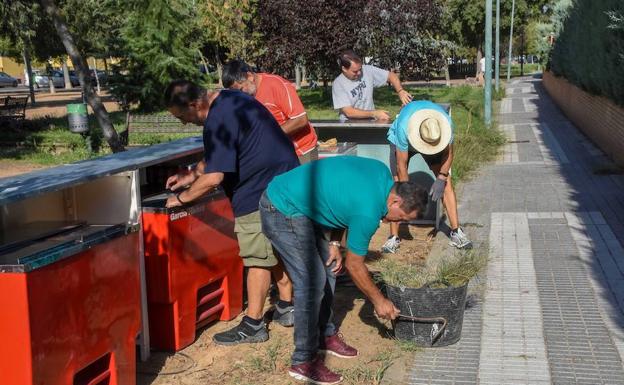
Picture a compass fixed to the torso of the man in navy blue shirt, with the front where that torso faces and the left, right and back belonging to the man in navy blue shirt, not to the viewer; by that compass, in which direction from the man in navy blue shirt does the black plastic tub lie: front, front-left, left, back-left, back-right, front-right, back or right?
back

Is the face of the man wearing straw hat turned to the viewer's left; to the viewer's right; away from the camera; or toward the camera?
toward the camera

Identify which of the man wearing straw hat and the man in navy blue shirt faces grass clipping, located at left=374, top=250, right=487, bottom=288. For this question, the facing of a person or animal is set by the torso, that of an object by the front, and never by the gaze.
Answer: the man wearing straw hat

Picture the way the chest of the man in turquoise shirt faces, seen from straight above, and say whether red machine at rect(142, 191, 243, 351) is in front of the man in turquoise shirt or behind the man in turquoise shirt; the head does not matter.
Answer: behind

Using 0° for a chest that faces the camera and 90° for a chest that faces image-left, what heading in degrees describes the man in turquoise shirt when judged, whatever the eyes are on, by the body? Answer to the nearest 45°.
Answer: approximately 270°

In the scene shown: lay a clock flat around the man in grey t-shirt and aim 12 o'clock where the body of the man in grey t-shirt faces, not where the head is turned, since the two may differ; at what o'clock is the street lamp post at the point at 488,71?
The street lamp post is roughly at 8 o'clock from the man in grey t-shirt.

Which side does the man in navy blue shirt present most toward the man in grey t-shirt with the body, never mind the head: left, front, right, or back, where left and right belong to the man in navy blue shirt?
right

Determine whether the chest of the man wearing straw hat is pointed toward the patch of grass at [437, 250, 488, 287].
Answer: yes

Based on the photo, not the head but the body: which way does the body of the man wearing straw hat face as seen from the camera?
toward the camera

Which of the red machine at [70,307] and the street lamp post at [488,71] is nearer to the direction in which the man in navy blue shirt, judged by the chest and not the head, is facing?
the red machine

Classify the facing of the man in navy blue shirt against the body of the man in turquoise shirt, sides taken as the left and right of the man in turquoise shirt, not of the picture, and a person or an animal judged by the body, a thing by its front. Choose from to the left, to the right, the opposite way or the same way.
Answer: the opposite way

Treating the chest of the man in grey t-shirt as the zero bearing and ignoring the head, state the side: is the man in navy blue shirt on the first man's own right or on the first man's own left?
on the first man's own right

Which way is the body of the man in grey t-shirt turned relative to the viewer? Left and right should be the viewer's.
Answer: facing the viewer and to the right of the viewer

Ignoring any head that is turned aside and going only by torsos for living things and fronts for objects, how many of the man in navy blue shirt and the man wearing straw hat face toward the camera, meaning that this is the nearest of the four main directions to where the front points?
1

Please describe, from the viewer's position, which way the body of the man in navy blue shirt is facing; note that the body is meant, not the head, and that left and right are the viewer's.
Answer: facing to the left of the viewer

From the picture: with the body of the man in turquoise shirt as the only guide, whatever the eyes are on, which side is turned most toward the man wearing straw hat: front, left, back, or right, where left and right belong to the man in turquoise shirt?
left
